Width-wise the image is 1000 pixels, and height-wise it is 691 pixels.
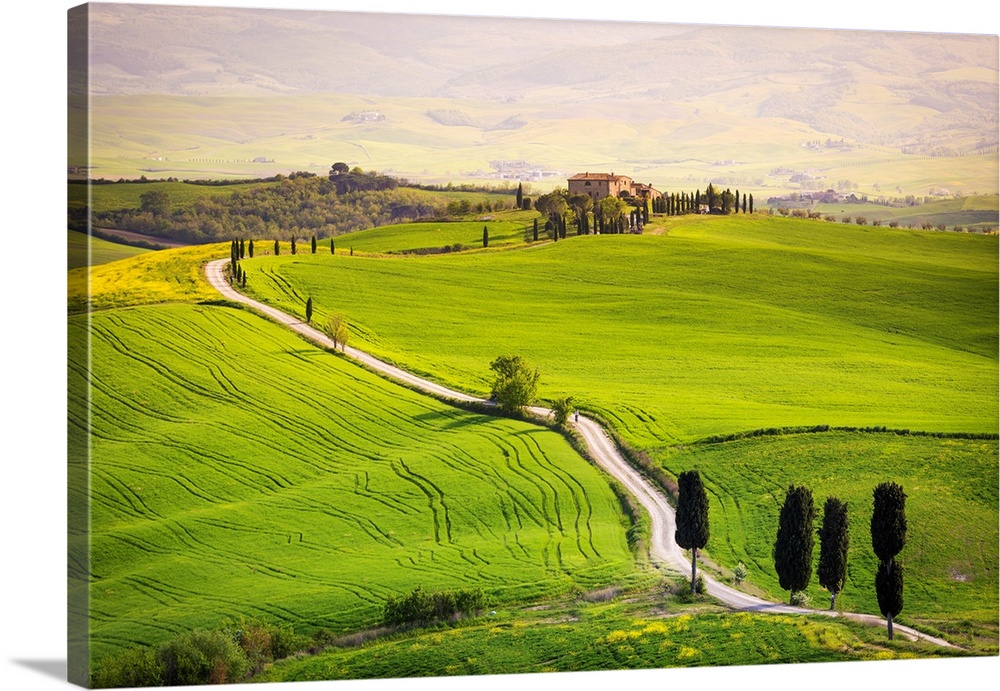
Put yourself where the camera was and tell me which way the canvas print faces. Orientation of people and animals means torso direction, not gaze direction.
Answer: facing the viewer and to the right of the viewer
